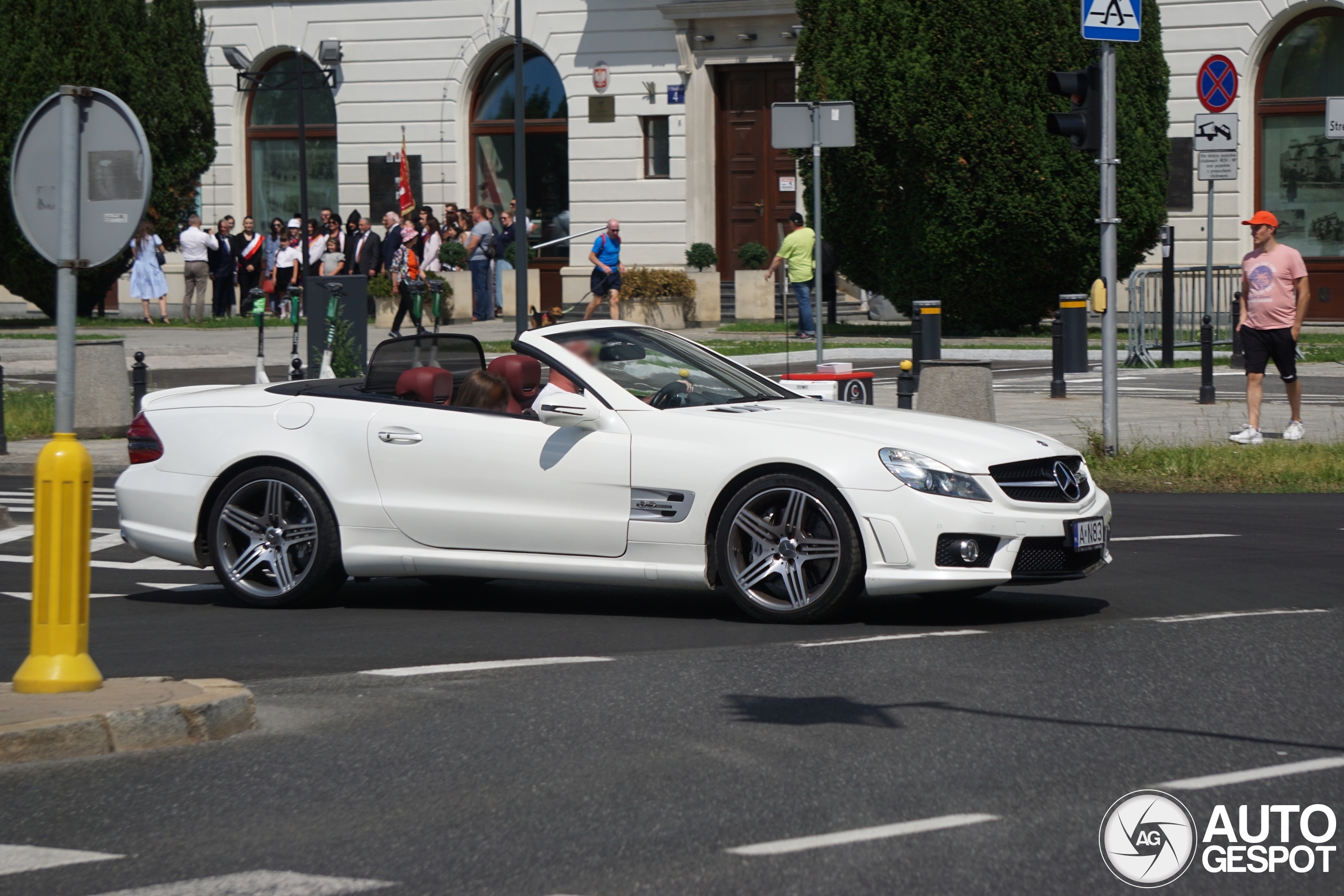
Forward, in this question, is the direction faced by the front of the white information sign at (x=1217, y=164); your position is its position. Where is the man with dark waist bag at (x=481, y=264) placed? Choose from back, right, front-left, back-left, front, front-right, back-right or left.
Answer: back-right

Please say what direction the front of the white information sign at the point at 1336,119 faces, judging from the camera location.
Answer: facing the viewer

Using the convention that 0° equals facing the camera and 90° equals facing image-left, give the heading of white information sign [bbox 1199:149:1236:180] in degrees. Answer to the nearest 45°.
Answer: approximately 0°

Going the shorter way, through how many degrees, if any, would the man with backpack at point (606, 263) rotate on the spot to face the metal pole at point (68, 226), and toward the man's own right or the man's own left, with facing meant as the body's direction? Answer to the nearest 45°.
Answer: approximately 45° to the man's own right

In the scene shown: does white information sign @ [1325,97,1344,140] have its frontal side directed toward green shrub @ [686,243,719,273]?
no

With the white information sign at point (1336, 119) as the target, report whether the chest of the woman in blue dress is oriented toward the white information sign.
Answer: no

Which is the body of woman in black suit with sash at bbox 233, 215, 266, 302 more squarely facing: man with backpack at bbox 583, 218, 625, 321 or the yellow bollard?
the yellow bollard

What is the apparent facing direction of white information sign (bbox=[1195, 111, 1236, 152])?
toward the camera

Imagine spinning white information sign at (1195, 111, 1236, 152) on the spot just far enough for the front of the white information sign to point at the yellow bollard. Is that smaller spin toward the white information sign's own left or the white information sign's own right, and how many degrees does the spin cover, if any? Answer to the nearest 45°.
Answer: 0° — it already faces it

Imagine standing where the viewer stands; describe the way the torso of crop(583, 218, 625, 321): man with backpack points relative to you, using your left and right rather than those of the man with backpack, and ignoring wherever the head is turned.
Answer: facing the viewer and to the right of the viewer

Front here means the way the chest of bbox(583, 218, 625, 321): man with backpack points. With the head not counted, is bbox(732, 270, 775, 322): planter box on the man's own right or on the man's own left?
on the man's own left
